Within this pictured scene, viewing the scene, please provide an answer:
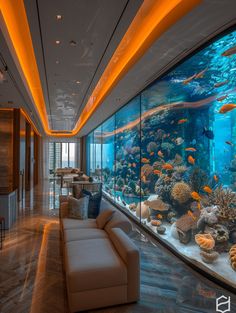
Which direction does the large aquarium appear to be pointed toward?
to the viewer's left

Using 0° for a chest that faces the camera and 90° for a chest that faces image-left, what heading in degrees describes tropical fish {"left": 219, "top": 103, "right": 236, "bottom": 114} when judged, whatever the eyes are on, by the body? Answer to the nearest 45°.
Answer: approximately 90°

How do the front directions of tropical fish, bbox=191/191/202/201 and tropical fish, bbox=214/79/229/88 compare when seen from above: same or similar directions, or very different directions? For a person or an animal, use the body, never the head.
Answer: same or similar directions

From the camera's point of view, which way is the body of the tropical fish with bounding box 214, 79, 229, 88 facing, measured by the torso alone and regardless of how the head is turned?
to the viewer's left

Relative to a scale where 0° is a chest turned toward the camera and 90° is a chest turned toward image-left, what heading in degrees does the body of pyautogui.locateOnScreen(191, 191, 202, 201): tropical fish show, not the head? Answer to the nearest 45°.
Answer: approximately 90°

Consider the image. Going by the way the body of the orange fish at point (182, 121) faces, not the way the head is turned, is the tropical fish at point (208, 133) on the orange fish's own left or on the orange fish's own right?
on the orange fish's own left

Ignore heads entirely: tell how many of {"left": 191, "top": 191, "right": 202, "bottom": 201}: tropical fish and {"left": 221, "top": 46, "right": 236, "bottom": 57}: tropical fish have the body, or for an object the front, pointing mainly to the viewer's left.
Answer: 2

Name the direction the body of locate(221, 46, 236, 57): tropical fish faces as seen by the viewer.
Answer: to the viewer's left
